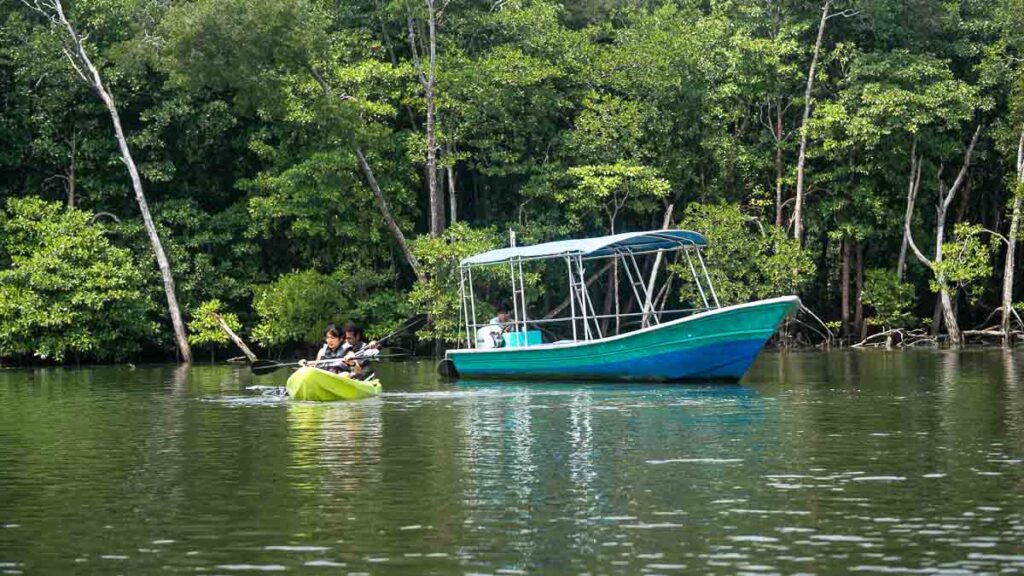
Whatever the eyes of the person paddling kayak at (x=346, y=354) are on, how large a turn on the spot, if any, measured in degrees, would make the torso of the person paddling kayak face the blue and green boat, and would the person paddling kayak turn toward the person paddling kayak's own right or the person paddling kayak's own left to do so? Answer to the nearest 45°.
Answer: approximately 135° to the person paddling kayak's own left

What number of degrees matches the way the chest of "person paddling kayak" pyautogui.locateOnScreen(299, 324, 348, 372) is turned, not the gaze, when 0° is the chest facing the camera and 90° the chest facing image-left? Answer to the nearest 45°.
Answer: approximately 45°

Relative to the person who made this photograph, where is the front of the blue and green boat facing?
facing to the right of the viewer

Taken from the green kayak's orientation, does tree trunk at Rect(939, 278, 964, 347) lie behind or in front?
behind

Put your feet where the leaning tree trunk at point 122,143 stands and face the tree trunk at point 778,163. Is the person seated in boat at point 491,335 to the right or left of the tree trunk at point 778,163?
right

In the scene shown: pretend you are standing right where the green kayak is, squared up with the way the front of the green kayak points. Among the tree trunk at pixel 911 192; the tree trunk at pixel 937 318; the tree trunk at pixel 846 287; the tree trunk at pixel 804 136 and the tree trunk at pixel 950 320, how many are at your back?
5

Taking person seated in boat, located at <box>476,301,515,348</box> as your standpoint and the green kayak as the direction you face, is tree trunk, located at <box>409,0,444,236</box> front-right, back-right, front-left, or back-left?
back-right

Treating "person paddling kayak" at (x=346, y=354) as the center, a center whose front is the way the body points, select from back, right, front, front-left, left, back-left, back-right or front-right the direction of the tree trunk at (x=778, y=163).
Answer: back

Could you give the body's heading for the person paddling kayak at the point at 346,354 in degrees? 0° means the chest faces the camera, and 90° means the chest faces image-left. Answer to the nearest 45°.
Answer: approximately 45°

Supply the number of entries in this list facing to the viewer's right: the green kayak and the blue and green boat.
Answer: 1
